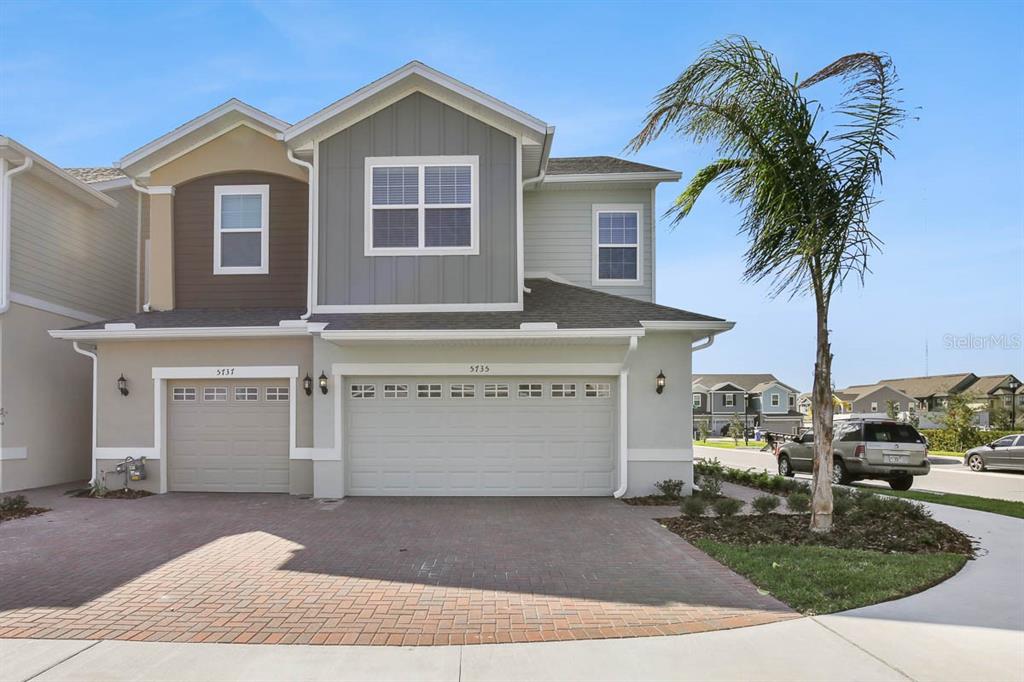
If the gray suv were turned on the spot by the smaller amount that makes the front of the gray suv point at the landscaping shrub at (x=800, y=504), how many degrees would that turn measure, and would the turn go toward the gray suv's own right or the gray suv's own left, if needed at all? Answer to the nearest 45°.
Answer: approximately 135° to the gray suv's own left

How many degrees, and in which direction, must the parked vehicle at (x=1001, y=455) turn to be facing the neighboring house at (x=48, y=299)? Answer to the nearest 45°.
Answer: approximately 45° to its left

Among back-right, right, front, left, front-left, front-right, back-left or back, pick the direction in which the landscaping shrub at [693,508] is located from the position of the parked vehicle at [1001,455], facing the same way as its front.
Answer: left

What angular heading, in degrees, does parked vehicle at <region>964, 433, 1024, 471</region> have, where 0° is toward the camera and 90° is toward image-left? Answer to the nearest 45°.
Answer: approximately 90°

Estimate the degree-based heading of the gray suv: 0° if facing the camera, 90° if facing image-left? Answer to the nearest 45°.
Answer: approximately 135°

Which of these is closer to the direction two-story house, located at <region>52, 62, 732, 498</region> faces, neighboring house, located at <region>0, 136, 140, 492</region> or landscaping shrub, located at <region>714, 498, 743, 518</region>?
the landscaping shrub

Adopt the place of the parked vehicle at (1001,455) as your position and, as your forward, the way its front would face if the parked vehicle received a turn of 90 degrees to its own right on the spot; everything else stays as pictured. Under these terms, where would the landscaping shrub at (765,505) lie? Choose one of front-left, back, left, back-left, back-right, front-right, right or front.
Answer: back

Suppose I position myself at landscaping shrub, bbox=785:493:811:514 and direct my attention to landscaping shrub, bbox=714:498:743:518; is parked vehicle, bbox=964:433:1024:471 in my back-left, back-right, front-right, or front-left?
back-right

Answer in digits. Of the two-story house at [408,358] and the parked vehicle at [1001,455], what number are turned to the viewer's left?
1

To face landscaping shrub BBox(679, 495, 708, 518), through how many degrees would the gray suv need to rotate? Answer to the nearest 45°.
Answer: approximately 135° to its left

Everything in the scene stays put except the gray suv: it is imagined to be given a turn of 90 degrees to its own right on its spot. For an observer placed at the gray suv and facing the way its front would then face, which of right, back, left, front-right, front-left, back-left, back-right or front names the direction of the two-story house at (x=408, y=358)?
back

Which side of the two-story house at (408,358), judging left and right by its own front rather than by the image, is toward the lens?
front

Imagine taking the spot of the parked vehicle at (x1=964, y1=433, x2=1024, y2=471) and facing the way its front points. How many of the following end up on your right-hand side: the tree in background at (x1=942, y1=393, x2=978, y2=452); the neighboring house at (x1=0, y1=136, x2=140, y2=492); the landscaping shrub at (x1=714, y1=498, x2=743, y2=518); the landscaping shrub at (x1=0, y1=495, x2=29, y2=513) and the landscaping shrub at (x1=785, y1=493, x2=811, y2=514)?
1

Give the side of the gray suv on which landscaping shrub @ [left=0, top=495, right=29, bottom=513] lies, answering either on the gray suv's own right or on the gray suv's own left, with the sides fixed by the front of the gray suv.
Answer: on the gray suv's own left

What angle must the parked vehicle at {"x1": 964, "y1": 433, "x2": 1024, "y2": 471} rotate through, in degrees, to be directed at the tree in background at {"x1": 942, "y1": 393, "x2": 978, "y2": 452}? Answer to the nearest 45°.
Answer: approximately 90° to its right
